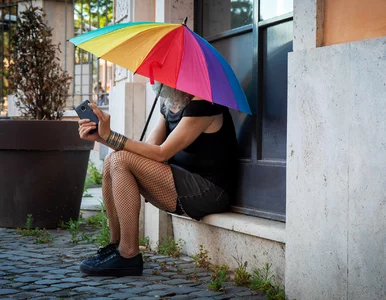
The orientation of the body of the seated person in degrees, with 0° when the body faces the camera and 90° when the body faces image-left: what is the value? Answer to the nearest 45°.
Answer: approximately 90°

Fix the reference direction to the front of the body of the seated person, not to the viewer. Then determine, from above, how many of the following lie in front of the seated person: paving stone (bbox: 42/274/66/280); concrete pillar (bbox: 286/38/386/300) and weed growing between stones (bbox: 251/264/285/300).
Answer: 1

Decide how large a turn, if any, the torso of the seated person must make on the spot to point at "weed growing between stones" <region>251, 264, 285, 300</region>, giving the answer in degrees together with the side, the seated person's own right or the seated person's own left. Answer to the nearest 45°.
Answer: approximately 135° to the seated person's own left

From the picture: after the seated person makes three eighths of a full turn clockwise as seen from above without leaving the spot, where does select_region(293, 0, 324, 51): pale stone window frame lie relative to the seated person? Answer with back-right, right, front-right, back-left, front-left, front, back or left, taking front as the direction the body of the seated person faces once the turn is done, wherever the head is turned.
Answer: right
